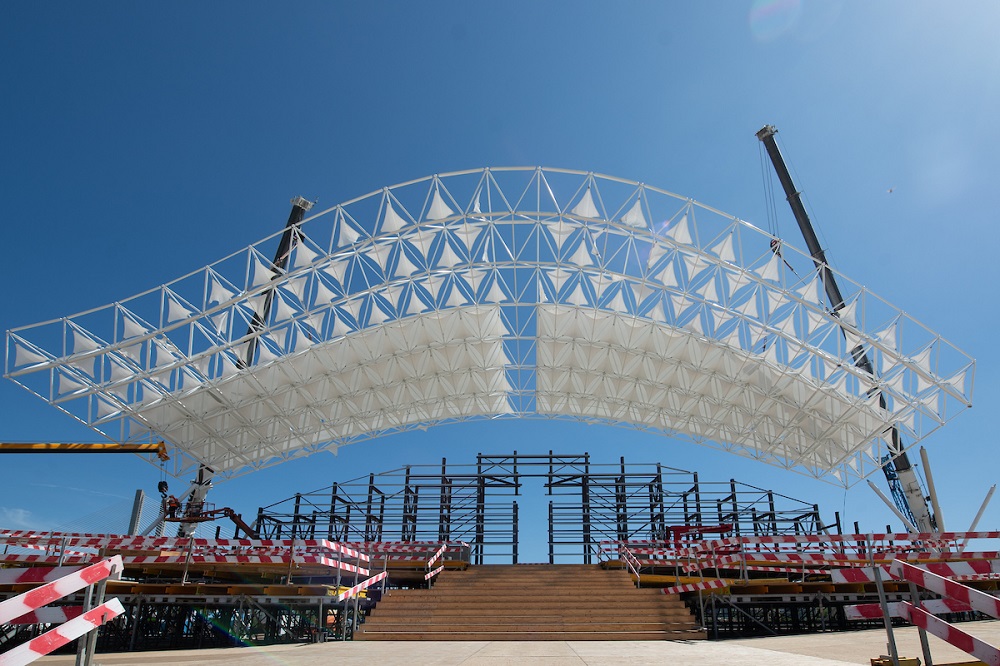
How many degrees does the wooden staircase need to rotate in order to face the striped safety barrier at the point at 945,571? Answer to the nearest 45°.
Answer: approximately 45° to its left

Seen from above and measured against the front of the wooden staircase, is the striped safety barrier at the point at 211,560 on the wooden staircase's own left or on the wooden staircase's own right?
on the wooden staircase's own right

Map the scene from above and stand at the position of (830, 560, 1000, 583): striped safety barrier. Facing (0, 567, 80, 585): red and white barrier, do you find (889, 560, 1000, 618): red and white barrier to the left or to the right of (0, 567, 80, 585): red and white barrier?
left

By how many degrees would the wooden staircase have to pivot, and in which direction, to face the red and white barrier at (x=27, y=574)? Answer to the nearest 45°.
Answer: approximately 45° to its right

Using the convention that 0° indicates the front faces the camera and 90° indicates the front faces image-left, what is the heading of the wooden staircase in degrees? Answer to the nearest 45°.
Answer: approximately 0°

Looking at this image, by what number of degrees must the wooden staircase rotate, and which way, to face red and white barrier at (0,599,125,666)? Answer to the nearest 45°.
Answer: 0° — it already faces it

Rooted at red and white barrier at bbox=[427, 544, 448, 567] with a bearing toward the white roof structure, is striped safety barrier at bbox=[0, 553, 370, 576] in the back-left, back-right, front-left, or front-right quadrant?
back-left

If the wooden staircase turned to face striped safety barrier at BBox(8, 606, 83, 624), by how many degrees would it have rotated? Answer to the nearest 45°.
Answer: approximately 45° to its right

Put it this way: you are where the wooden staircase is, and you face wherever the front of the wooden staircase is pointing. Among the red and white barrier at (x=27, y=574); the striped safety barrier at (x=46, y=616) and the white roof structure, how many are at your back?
1

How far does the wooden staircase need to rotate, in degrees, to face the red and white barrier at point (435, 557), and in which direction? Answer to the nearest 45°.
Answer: approximately 135° to its right

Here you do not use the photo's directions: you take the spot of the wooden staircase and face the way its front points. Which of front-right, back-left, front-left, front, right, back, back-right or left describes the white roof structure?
back

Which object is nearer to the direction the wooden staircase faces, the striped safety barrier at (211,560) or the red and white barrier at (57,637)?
the red and white barrier
